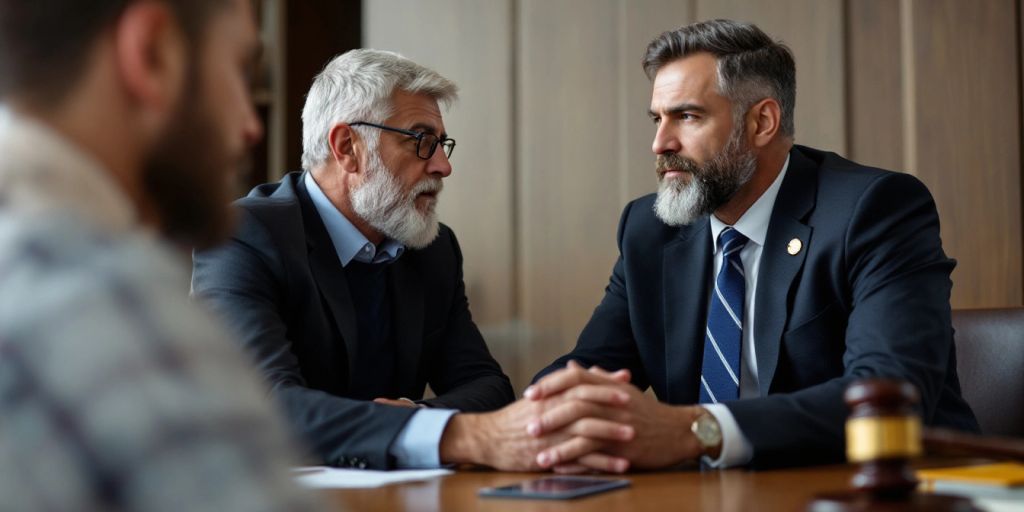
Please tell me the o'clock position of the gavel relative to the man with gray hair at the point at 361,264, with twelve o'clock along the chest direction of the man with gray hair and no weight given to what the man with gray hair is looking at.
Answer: The gavel is roughly at 1 o'clock from the man with gray hair.

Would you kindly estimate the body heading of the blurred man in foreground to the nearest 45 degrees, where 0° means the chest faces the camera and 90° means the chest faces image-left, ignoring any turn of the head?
approximately 225°

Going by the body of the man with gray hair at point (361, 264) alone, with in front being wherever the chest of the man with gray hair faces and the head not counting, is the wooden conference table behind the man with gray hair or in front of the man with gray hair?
in front

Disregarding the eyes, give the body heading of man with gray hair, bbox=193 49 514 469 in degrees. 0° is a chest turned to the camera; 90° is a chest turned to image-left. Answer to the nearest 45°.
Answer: approximately 315°

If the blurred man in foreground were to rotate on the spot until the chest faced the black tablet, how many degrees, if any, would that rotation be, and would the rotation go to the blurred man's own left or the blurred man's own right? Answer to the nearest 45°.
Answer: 0° — they already face it

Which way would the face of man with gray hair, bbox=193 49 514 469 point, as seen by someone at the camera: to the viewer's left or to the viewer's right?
to the viewer's right

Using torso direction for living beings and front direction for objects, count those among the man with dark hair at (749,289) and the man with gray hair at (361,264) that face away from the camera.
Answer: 0

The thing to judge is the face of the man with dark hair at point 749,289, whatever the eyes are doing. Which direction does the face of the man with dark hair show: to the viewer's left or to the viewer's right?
to the viewer's left

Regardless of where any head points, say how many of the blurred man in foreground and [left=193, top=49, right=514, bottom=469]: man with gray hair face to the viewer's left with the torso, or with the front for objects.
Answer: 0

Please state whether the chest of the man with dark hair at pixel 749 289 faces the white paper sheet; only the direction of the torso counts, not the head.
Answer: yes

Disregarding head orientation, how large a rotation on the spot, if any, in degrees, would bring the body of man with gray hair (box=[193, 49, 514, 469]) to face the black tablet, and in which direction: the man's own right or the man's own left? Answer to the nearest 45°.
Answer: approximately 45° to the man's own right

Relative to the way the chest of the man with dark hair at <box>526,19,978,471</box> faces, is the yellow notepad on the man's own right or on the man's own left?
on the man's own left
